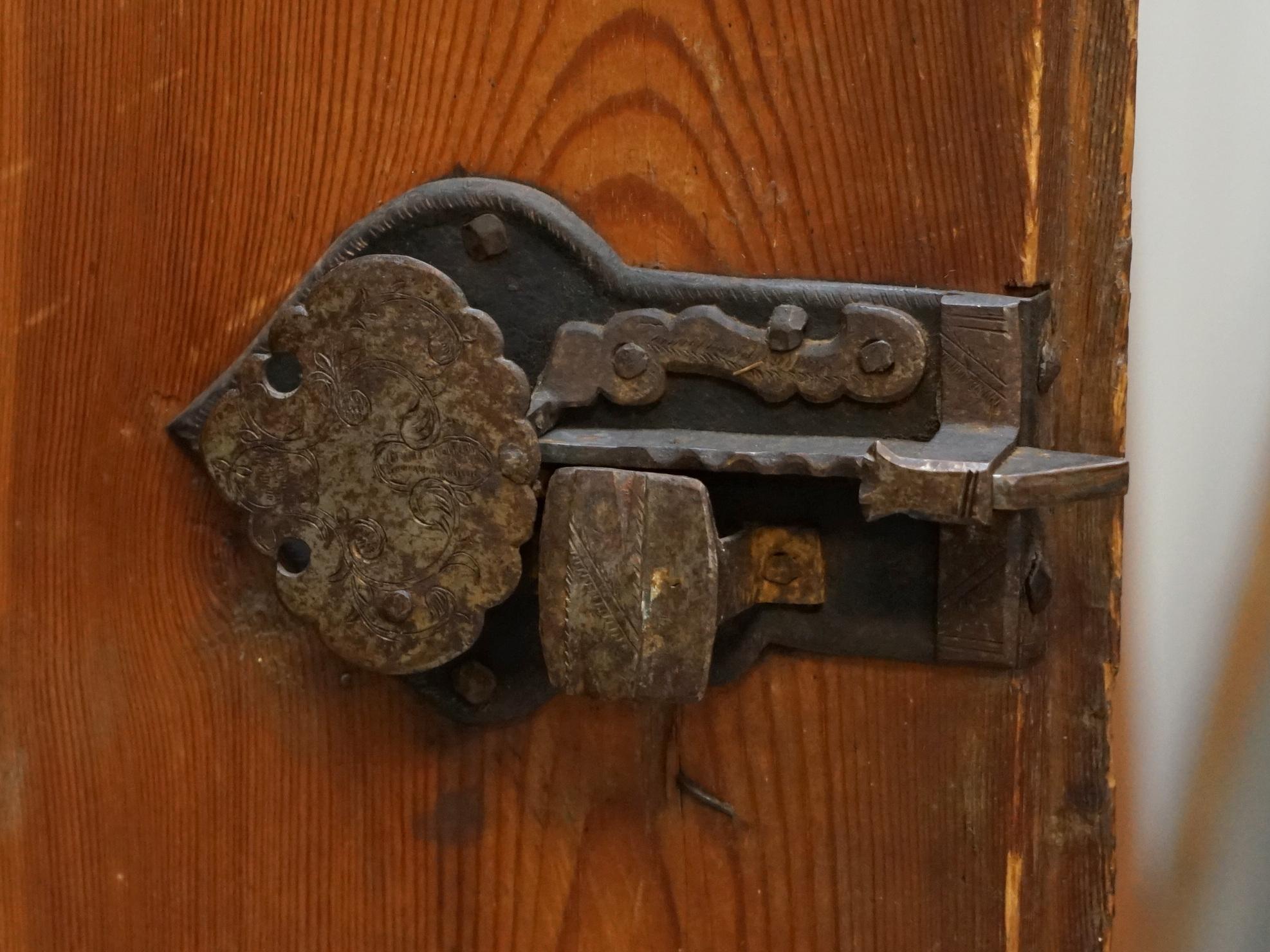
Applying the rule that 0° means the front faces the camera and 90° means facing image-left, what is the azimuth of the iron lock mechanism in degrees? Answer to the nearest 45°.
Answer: approximately 0°
